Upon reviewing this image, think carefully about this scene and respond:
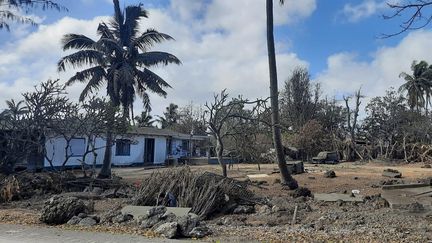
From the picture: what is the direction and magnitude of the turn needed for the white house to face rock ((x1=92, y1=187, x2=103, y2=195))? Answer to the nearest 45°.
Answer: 0° — it already faces it

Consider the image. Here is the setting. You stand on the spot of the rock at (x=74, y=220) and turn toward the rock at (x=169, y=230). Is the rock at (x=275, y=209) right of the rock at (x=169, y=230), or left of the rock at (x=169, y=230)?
left

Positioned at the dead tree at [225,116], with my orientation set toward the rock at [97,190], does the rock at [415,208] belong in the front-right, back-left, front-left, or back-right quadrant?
front-left

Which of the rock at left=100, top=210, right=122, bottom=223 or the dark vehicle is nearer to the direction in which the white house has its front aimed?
the rock

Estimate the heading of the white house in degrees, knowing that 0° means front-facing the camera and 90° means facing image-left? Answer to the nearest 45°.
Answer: approximately 0°

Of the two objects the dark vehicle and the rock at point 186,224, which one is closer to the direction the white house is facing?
the rock

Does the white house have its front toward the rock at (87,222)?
yes
